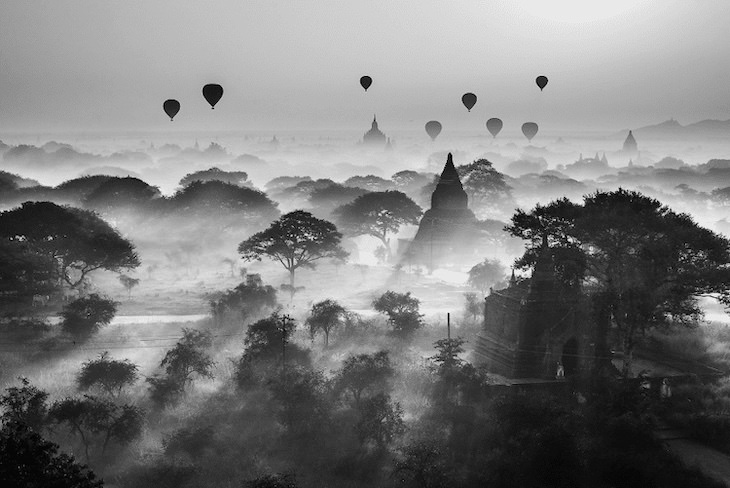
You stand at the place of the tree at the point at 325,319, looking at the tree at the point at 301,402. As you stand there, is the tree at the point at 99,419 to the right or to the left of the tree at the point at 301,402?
right

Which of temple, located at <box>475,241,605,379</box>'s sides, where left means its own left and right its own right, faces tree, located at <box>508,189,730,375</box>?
left

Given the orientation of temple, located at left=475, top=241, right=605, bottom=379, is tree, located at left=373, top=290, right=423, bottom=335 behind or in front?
behind

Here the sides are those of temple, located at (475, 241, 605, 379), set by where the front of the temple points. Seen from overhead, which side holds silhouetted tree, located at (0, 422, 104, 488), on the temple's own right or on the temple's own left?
on the temple's own right

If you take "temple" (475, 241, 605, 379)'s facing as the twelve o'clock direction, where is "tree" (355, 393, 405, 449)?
The tree is roughly at 3 o'clock from the temple.

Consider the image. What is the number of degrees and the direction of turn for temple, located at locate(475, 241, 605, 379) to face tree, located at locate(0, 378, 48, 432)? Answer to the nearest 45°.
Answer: approximately 90° to its right

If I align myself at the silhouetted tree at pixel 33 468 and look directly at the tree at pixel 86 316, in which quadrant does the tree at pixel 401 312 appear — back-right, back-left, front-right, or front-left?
front-right

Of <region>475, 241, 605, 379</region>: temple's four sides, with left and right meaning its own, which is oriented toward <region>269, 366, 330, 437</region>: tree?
right

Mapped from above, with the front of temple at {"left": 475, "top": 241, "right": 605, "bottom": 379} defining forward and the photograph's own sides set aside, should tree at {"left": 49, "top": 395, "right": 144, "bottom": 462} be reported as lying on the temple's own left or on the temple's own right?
on the temple's own right

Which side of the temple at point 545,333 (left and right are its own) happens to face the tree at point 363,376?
right

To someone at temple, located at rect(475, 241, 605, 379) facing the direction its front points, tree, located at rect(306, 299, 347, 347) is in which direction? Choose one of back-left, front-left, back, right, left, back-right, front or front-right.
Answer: back-right

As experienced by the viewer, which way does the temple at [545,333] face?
facing the viewer and to the right of the viewer
